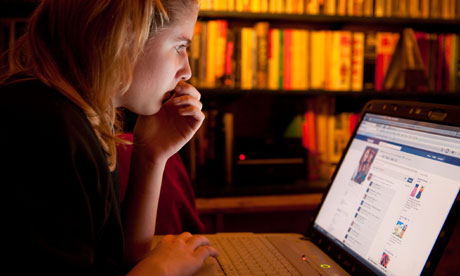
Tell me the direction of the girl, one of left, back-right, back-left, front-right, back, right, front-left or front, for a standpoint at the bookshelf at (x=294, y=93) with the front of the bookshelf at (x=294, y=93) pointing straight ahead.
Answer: front

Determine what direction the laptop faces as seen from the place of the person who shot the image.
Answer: facing the viewer and to the left of the viewer

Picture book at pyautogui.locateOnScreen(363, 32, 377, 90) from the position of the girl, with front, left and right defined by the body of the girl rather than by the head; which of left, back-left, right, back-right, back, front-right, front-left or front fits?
front-left

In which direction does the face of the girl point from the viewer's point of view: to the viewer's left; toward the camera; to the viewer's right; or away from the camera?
to the viewer's right

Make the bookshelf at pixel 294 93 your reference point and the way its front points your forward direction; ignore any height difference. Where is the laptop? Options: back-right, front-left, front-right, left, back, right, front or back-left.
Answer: front

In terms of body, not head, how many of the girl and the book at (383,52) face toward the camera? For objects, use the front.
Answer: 1

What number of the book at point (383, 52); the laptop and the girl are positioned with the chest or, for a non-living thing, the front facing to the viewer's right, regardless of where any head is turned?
1

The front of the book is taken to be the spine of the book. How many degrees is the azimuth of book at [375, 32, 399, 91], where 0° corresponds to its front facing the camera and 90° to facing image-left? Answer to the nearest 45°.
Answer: approximately 0°

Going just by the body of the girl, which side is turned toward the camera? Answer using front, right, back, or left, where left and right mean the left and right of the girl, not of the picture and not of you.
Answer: right

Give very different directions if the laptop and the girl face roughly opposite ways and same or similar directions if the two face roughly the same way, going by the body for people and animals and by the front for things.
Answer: very different directions
